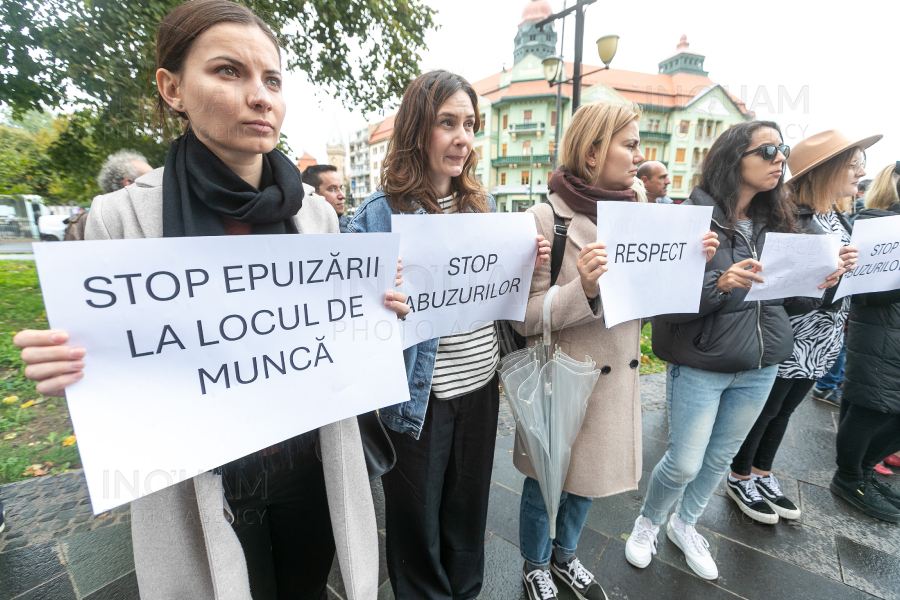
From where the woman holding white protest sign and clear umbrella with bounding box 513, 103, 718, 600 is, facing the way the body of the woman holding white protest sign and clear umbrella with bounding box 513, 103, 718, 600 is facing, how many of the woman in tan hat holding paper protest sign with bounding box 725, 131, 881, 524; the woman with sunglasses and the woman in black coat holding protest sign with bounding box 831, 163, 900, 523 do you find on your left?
3

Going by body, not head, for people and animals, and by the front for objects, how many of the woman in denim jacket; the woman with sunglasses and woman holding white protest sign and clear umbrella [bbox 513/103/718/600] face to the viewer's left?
0

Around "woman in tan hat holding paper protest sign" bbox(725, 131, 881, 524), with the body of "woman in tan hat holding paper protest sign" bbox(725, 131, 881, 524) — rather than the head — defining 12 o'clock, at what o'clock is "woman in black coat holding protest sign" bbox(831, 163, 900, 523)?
"woman in black coat holding protest sign" bbox(831, 163, 900, 523) is roughly at 9 o'clock from "woman in tan hat holding paper protest sign" bbox(725, 131, 881, 524).

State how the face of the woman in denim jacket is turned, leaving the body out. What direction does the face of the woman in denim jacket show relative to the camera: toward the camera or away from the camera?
toward the camera

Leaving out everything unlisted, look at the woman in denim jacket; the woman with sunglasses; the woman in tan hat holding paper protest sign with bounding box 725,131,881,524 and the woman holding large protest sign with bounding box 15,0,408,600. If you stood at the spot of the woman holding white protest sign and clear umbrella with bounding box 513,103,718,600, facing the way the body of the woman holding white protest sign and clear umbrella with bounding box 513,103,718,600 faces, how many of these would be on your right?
2

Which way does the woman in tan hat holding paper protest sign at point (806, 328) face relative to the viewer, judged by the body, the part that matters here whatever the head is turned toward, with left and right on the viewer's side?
facing the viewer and to the right of the viewer

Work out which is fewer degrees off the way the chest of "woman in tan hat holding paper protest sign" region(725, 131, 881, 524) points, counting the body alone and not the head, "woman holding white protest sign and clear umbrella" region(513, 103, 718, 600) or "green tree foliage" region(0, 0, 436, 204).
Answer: the woman holding white protest sign and clear umbrella

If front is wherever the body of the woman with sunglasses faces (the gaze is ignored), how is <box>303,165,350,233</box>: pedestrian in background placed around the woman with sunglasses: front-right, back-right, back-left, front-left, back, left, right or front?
back-right

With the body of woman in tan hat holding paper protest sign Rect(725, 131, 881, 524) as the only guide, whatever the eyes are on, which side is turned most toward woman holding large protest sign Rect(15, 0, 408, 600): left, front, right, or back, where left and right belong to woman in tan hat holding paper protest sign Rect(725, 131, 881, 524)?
right

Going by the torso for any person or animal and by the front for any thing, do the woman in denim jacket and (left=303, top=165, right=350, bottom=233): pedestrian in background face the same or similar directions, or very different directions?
same or similar directions

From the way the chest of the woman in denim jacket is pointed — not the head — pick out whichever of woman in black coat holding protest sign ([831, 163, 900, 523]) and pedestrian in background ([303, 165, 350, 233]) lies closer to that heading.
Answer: the woman in black coat holding protest sign
